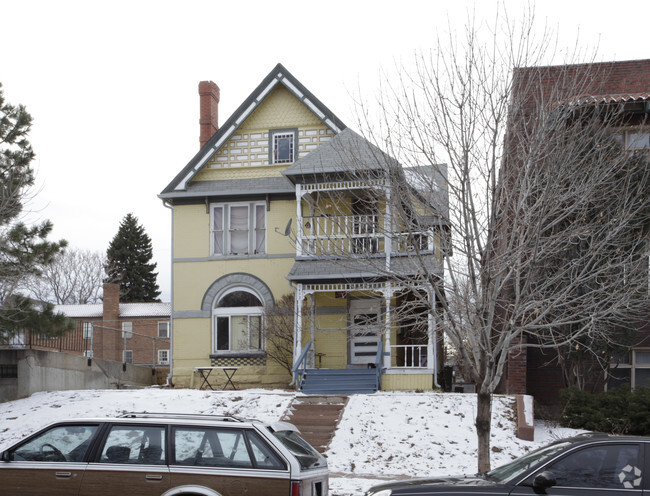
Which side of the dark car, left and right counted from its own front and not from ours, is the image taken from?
left

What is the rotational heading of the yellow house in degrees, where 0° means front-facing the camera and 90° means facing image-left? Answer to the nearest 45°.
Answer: approximately 0°

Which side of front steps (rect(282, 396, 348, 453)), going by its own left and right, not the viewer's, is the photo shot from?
front

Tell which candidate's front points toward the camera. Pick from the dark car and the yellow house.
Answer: the yellow house

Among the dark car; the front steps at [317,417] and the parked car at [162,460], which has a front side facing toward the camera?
the front steps
